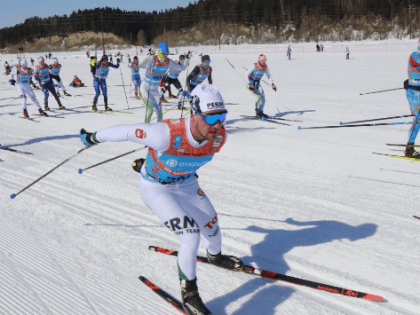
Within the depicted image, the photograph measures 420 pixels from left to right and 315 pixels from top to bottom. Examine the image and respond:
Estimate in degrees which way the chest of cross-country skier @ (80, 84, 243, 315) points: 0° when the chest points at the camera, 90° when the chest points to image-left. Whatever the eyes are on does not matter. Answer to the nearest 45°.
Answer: approximately 315°

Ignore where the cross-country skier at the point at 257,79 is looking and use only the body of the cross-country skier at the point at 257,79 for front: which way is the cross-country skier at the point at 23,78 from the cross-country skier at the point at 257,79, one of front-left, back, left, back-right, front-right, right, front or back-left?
back-right

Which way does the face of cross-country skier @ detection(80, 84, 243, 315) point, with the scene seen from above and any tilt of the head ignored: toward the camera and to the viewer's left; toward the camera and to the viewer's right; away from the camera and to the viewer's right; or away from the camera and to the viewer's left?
toward the camera and to the viewer's right

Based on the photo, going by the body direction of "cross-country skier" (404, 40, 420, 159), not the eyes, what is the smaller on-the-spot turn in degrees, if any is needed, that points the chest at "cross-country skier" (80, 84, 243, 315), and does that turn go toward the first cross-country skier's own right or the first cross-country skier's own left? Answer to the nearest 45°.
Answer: approximately 90° to the first cross-country skier's own right
